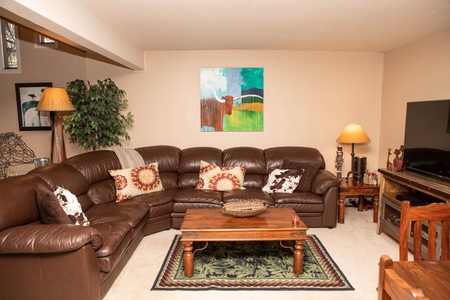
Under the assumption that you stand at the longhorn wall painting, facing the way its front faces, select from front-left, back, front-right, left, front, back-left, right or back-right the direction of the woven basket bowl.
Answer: front

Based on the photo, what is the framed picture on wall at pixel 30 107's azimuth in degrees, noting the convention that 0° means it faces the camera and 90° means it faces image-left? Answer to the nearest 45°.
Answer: approximately 0°

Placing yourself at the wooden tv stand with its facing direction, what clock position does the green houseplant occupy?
The green houseplant is roughly at 1 o'clock from the wooden tv stand.

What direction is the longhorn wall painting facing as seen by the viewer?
toward the camera

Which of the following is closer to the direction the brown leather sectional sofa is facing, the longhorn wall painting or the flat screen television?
the flat screen television

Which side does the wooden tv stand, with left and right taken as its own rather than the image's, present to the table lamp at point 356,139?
right

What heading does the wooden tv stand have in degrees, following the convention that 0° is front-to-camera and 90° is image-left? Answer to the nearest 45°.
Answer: approximately 45°

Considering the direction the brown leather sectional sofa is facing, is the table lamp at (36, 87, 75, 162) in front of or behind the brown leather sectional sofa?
behind

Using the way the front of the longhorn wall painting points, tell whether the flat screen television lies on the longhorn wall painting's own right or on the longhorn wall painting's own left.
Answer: on the longhorn wall painting's own left

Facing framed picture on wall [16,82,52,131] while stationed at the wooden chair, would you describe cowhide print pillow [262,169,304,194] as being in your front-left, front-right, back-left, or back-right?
front-right

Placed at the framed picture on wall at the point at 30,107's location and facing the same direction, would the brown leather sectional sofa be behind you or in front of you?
in front

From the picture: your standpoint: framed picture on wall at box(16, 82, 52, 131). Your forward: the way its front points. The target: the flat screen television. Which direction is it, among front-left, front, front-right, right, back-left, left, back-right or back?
front-left

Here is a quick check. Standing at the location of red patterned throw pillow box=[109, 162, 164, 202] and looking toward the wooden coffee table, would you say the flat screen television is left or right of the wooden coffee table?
left

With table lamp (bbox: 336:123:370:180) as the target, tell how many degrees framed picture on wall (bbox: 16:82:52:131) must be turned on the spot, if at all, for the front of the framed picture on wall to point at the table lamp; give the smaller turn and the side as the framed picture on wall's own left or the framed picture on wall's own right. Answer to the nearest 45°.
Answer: approximately 45° to the framed picture on wall's own left

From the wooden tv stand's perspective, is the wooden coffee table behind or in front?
in front

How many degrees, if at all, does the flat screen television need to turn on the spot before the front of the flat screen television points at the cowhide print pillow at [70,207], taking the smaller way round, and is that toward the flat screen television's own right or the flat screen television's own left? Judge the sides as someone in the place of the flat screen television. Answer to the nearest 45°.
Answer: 0° — it already faces it
